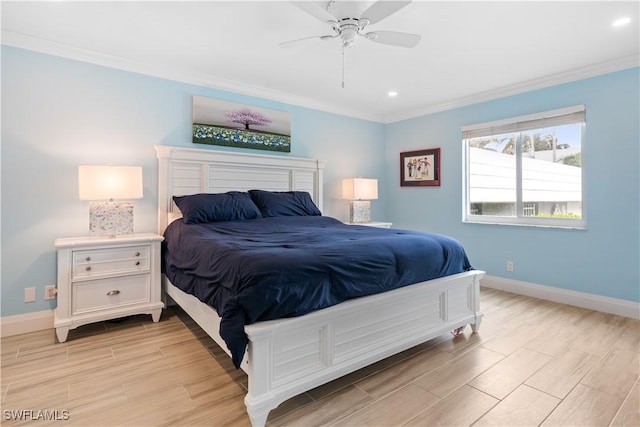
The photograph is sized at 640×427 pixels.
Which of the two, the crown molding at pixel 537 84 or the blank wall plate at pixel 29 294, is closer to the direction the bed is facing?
the crown molding

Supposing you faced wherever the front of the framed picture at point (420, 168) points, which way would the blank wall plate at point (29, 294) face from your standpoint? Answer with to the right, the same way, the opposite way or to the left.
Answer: to the left

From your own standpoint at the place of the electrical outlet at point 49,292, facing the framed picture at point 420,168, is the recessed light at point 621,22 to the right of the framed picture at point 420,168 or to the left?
right

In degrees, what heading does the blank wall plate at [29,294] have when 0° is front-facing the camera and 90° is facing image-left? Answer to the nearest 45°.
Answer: approximately 0°

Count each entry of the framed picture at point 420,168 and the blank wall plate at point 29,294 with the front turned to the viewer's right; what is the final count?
0

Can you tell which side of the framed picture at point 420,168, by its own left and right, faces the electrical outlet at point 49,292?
front

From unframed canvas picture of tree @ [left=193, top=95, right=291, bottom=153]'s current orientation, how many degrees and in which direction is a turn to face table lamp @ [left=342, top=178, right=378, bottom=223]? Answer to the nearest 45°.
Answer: approximately 45° to its left

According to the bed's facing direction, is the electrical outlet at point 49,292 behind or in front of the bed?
behind

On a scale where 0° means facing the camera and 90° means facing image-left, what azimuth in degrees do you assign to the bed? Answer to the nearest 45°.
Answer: approximately 315°

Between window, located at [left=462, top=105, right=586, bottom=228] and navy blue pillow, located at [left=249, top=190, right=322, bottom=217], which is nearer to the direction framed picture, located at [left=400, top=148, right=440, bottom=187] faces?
the navy blue pillow

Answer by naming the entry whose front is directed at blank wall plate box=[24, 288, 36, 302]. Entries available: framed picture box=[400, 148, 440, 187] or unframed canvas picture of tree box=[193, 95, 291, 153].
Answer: framed picture box=[400, 148, 440, 187]

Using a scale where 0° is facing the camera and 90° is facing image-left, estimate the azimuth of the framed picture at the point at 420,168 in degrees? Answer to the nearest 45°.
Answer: approximately 45°

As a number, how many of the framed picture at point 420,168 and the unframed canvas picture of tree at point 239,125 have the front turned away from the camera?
0

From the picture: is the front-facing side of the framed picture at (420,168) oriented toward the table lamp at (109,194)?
yes
